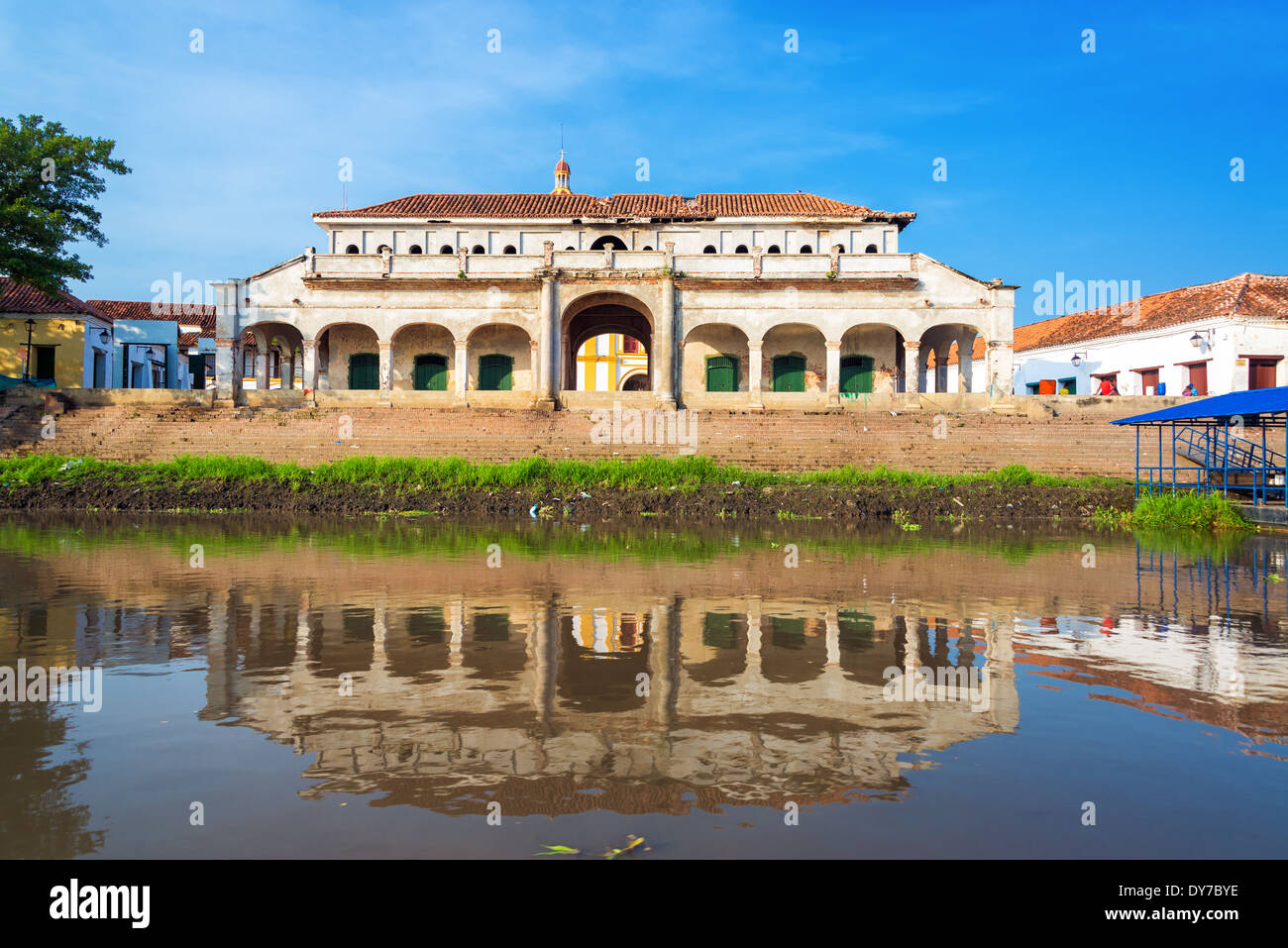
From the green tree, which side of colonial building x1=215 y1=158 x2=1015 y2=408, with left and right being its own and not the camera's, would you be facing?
right

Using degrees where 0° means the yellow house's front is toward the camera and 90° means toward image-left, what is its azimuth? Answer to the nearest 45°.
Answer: approximately 0°

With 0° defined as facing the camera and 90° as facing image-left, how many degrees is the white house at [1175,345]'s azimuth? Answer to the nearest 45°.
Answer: approximately 45°

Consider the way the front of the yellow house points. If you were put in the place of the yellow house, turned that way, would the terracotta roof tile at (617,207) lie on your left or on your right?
on your left

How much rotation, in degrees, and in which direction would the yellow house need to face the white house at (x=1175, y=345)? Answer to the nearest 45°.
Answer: approximately 45° to its left

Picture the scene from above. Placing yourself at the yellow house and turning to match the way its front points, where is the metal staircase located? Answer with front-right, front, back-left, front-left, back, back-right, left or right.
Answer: front-left

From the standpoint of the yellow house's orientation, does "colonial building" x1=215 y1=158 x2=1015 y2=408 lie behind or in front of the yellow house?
in front

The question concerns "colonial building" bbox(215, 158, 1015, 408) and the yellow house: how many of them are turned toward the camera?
2

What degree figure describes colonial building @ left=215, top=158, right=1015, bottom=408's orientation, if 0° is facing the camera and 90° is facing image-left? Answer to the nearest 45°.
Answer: approximately 0°

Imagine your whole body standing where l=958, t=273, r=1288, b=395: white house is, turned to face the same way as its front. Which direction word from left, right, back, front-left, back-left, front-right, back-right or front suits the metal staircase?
front-left
